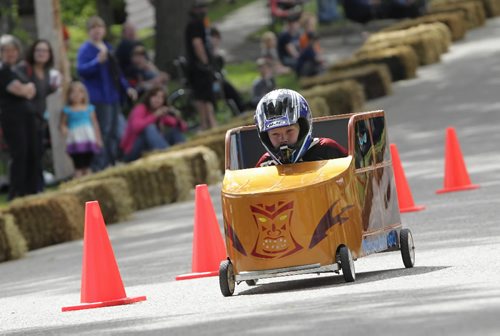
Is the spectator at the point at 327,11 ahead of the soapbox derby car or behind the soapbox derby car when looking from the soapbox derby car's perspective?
behind

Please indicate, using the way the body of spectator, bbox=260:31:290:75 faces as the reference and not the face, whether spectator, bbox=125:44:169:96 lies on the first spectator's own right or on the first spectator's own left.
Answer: on the first spectator's own right
